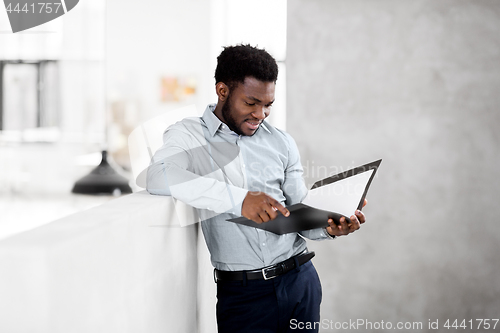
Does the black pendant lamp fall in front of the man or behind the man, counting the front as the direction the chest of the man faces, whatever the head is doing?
behind

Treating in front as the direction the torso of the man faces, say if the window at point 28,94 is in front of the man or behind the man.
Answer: behind

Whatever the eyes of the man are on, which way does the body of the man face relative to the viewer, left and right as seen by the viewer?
facing the viewer and to the right of the viewer

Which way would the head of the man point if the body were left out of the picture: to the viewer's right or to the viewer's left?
to the viewer's right
